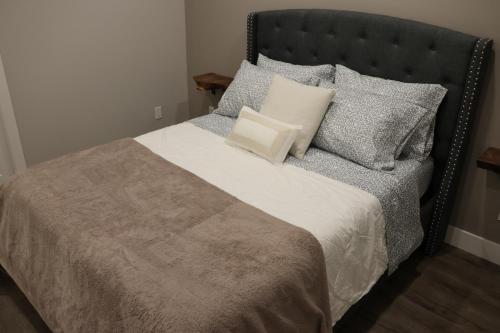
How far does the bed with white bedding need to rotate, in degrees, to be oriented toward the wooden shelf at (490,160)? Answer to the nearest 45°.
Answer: approximately 135° to its left

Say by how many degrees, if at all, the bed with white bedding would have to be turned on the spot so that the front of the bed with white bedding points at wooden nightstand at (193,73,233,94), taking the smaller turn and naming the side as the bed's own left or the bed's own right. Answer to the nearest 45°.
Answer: approximately 135° to the bed's own right

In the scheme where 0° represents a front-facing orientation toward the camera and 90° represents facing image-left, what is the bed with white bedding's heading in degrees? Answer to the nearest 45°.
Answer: approximately 45°

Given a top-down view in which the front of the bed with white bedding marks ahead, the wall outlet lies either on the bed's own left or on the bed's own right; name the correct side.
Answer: on the bed's own right
